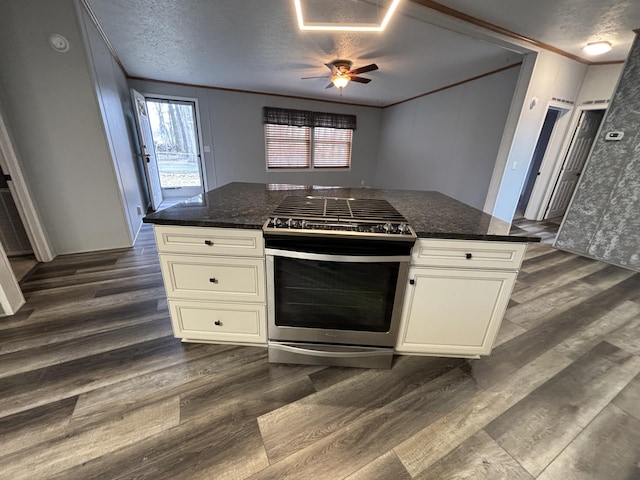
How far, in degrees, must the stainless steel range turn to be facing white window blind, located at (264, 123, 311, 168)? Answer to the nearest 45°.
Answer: approximately 180°

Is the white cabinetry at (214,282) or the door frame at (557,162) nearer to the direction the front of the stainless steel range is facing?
the white cabinetry

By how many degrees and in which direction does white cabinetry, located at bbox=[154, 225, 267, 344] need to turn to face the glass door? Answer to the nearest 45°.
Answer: approximately 180°

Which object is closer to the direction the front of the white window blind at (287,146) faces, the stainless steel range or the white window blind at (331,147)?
the stainless steel range

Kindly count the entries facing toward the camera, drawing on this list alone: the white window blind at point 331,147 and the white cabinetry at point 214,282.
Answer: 2

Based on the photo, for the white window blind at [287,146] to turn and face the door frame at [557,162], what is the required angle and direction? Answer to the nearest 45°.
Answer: approximately 45° to its left

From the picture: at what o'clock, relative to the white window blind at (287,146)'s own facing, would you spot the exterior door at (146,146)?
The exterior door is roughly at 2 o'clock from the white window blind.

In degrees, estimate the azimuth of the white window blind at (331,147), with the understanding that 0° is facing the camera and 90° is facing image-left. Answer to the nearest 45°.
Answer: approximately 0°

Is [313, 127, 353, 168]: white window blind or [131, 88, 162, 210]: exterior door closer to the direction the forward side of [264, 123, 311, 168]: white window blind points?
the exterior door
